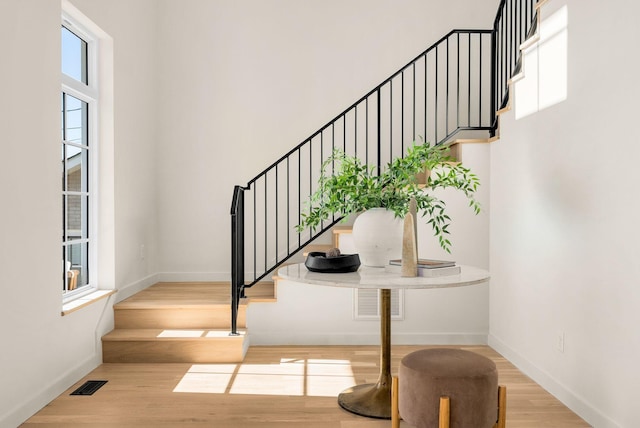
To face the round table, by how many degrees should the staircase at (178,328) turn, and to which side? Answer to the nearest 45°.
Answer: approximately 45° to its left

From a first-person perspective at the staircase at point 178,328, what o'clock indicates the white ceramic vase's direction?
The white ceramic vase is roughly at 11 o'clock from the staircase.

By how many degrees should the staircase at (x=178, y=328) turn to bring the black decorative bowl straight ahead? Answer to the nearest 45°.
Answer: approximately 45° to its left

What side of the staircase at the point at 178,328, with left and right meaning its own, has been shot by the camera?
front

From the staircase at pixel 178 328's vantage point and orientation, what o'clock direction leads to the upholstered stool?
The upholstered stool is roughly at 11 o'clock from the staircase.

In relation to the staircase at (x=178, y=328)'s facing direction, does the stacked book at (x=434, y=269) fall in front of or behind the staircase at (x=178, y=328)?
in front
